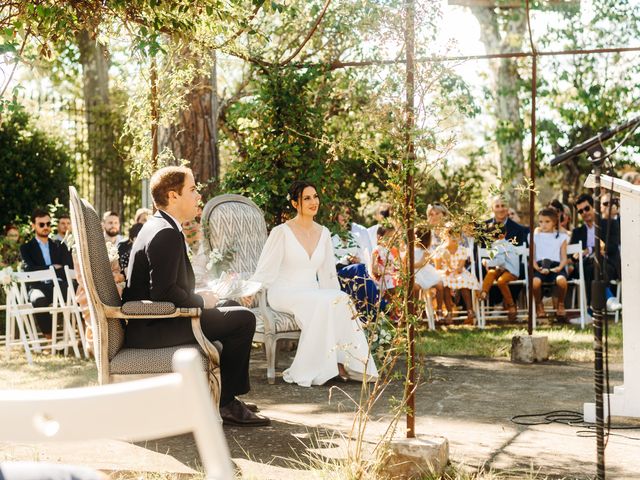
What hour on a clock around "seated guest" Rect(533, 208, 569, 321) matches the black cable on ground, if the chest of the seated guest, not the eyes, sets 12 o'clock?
The black cable on ground is roughly at 12 o'clock from the seated guest.

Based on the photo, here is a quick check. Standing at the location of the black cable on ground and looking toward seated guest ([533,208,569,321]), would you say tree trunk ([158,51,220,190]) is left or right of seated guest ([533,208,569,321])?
left

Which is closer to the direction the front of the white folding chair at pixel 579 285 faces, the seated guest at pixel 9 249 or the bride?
the bride

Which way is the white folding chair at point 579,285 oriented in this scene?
toward the camera

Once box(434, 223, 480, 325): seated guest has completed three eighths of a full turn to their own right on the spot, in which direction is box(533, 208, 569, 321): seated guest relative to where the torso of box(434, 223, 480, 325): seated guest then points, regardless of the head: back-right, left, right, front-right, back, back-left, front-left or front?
back-right

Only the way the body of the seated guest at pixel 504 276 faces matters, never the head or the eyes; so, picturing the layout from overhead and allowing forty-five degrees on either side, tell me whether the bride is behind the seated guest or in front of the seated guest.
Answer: in front

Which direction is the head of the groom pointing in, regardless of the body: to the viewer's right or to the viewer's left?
to the viewer's right

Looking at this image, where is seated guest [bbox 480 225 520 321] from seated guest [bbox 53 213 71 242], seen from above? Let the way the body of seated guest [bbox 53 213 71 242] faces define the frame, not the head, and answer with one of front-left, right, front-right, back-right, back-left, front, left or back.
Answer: front-left

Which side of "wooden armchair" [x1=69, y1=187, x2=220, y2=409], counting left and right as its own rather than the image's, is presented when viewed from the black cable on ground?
front

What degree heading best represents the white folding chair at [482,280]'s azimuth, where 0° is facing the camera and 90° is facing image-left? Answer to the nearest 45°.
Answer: approximately 45°

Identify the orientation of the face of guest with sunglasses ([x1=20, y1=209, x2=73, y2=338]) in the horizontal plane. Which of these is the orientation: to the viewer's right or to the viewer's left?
to the viewer's right

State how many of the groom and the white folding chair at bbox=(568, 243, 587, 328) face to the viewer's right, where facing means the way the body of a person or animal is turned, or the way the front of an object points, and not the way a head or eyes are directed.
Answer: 1

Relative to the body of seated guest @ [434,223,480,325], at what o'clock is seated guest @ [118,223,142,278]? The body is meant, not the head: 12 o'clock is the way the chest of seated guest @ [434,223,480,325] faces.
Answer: seated guest @ [118,223,142,278] is roughly at 2 o'clock from seated guest @ [434,223,480,325].

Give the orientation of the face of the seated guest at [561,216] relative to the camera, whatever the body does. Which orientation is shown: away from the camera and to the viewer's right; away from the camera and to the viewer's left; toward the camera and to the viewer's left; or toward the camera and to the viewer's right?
toward the camera and to the viewer's left

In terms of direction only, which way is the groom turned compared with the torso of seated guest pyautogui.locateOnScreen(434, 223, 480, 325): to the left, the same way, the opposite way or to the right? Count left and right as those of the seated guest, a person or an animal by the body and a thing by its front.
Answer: to the left

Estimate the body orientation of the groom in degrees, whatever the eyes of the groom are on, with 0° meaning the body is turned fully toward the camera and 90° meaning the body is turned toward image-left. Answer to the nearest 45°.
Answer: approximately 270°
